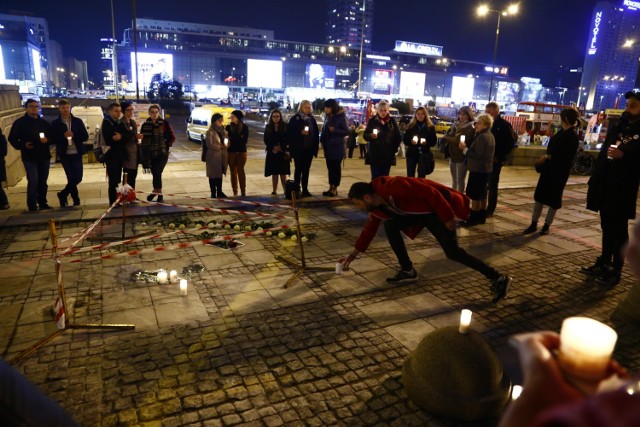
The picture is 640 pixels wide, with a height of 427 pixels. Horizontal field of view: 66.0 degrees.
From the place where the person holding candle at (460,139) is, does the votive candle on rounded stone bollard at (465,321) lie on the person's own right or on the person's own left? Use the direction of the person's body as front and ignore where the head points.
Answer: on the person's own left

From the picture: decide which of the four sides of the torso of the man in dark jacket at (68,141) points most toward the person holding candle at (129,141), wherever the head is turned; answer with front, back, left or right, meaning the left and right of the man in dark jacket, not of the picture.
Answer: left

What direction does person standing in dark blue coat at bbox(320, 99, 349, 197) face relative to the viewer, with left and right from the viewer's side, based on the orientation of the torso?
facing the viewer and to the left of the viewer

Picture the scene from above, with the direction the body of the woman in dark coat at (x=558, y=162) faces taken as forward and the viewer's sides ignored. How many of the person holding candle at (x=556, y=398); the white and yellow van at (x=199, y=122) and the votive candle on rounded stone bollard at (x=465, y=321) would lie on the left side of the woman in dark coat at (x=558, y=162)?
2

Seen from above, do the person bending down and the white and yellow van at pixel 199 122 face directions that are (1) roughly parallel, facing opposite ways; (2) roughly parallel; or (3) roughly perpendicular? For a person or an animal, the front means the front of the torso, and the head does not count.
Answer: roughly perpendicular

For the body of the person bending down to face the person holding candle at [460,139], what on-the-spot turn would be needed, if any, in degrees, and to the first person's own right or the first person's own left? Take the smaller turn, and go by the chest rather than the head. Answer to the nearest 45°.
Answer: approximately 90° to the first person's own right

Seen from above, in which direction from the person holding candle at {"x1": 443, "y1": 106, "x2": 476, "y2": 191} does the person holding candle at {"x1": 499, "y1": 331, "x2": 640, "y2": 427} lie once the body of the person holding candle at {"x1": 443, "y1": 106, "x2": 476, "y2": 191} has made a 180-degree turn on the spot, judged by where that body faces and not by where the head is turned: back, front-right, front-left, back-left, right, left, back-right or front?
back-right

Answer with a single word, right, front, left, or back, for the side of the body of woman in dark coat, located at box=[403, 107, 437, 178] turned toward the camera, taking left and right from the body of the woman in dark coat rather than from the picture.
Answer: front

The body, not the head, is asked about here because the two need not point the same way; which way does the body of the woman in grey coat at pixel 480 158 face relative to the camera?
to the viewer's left

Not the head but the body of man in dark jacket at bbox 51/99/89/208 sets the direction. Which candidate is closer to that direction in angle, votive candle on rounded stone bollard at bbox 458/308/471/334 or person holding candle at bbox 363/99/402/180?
the votive candle on rounded stone bollard

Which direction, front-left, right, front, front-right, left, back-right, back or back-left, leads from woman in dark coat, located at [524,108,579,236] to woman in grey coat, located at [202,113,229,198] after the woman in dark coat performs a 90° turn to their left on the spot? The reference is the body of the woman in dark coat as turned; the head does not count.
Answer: right

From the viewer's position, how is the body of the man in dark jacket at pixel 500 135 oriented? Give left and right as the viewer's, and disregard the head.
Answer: facing to the left of the viewer

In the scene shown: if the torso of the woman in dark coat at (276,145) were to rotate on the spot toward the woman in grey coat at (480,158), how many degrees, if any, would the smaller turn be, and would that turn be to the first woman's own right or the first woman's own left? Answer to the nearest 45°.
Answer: approximately 45° to the first woman's own left

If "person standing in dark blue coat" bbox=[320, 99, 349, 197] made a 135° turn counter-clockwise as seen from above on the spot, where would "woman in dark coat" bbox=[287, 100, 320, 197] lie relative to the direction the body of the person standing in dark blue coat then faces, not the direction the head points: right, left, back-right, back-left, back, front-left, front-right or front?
back
